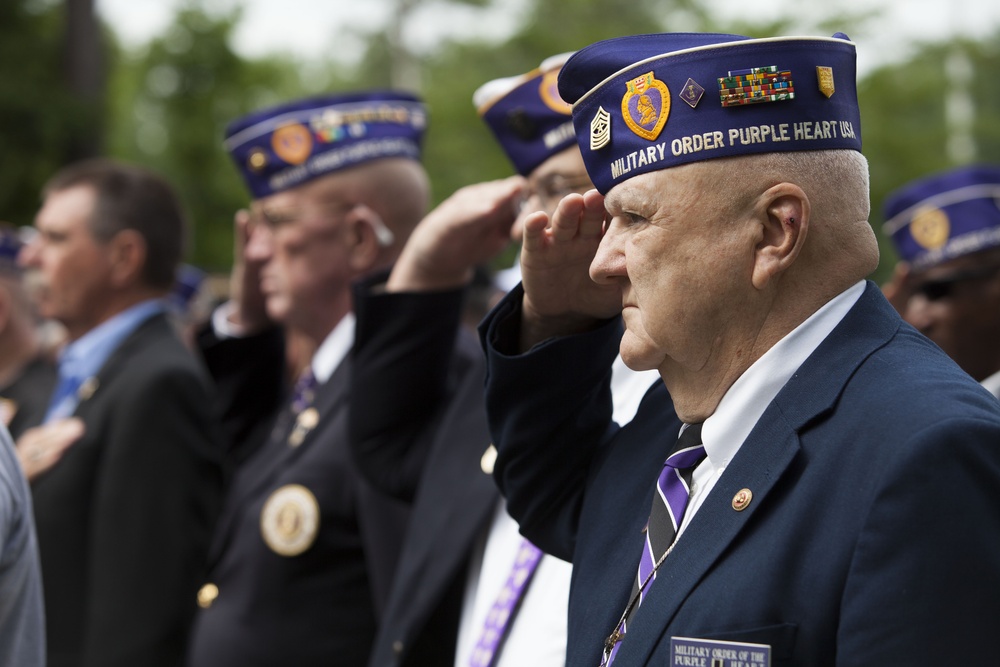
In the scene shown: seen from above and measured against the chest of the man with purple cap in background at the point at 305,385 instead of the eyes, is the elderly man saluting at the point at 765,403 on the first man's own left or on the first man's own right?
on the first man's own left

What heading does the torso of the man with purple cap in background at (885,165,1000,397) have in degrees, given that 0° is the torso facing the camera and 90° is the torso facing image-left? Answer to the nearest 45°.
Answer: approximately 45°

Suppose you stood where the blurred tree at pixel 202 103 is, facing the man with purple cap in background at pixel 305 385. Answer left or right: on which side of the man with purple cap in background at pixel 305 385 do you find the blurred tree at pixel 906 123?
left

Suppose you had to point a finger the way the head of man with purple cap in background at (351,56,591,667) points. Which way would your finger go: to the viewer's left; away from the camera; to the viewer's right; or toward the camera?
to the viewer's left

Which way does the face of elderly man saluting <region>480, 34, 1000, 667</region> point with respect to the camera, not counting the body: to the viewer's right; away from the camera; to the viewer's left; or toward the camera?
to the viewer's left

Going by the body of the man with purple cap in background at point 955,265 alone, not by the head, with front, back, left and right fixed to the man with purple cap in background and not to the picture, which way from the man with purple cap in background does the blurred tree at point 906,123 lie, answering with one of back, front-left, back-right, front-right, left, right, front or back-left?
back-right

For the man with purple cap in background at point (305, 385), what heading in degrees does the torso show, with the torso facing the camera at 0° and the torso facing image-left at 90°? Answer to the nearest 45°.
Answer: approximately 45°

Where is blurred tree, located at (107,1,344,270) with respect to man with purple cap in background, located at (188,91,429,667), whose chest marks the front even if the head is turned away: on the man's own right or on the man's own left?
on the man's own right
